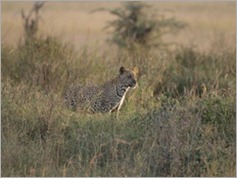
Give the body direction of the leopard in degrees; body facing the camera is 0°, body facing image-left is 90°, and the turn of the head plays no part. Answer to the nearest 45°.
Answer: approximately 270°

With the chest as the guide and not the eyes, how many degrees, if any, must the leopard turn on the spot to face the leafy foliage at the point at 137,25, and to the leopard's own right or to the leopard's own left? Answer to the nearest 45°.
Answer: approximately 90° to the leopard's own left
